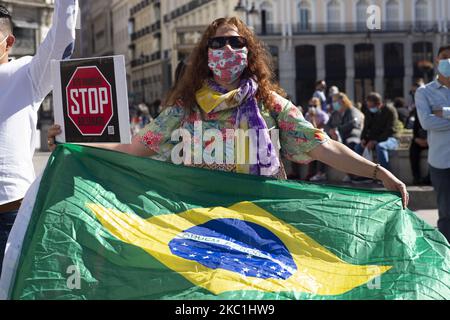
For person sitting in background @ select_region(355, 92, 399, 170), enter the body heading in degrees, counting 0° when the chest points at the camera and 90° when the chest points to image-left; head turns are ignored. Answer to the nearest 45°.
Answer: approximately 45°

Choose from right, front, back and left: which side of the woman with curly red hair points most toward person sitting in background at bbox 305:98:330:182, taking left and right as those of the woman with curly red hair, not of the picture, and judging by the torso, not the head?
back

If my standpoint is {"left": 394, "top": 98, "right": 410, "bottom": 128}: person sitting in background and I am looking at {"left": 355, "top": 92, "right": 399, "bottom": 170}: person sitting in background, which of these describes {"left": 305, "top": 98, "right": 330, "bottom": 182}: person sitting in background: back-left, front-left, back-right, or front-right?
front-right

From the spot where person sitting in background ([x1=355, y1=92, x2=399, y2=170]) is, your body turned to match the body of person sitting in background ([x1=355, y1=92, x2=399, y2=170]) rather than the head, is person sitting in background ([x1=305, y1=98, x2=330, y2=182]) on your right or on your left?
on your right

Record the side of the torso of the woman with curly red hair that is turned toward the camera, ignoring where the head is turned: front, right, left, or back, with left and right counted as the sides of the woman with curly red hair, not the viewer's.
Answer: front

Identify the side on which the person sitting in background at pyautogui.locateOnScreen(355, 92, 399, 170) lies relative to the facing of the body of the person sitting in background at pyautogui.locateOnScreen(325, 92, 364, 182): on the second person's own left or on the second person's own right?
on the second person's own left

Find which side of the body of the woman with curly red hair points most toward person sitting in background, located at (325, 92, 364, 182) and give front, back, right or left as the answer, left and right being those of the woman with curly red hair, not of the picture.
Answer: back

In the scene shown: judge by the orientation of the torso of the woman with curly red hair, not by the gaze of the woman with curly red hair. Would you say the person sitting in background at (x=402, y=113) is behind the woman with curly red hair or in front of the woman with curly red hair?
behind

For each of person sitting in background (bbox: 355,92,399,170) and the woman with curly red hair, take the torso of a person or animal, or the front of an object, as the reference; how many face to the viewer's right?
0

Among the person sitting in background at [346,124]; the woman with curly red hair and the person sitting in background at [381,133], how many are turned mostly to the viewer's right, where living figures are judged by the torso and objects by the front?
0
